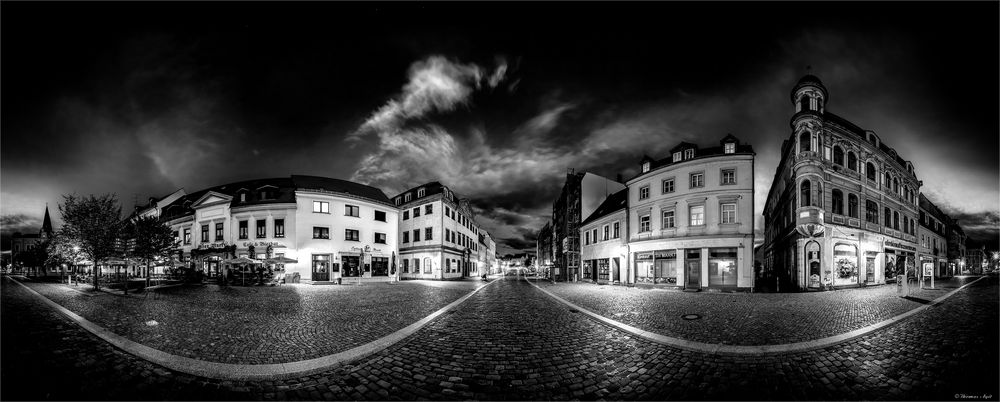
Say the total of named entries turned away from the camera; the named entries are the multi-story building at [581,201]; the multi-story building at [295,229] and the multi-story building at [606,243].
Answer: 0

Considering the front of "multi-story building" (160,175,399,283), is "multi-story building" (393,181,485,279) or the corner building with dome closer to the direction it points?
the corner building with dome

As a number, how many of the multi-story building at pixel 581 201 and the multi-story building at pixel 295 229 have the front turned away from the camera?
0

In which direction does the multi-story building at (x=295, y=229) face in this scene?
toward the camera

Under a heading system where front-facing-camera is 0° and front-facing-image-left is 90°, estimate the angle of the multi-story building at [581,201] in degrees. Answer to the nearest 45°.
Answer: approximately 45°

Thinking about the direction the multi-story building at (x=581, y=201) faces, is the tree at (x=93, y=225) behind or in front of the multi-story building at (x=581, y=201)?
in front
